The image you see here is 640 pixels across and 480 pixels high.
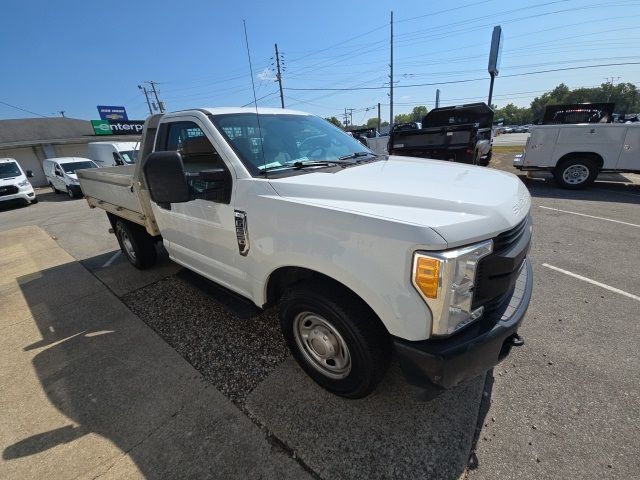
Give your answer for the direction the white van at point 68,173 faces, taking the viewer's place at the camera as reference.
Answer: facing the viewer and to the right of the viewer

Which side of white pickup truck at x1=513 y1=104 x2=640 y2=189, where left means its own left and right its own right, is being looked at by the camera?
right

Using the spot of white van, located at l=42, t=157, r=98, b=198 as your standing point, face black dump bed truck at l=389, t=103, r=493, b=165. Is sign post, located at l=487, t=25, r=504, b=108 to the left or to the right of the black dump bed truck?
left

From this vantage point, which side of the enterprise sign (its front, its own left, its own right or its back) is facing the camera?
front

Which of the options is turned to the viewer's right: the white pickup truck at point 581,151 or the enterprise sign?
the white pickup truck

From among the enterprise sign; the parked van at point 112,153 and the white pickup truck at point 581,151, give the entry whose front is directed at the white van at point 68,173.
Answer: the enterprise sign

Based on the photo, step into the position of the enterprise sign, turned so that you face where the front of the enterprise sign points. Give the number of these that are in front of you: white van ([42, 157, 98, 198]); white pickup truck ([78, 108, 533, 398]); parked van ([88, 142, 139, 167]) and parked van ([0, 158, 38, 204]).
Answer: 4

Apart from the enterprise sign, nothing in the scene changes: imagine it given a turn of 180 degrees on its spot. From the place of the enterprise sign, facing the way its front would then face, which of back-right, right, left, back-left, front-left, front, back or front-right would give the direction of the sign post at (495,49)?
back-right

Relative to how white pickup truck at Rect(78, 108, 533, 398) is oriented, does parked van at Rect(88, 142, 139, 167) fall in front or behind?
behind

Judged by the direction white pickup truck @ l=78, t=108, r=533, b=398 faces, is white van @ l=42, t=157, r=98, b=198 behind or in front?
behind

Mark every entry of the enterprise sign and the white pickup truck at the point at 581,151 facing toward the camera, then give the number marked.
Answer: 1

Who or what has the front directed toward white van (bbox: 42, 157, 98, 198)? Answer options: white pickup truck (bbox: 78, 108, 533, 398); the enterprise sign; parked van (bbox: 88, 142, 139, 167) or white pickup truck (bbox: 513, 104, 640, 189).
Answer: the enterprise sign
